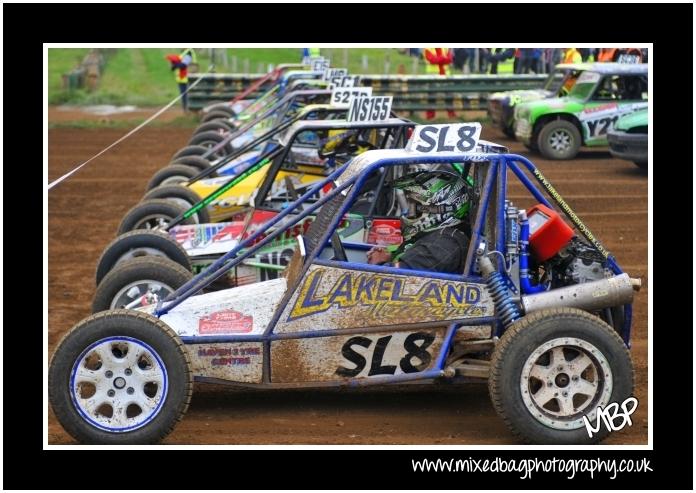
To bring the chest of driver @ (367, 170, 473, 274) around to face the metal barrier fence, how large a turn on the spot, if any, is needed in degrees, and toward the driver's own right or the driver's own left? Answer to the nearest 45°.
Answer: approximately 90° to the driver's own right

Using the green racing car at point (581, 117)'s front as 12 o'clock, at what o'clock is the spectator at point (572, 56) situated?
The spectator is roughly at 3 o'clock from the green racing car.

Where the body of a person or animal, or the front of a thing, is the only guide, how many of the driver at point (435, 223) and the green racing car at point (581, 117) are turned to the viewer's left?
2

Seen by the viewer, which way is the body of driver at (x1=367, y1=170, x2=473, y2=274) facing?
to the viewer's left

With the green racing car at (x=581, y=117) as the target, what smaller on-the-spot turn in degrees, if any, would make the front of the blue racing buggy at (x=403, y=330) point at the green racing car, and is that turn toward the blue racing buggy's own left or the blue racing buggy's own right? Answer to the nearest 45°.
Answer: approximately 90° to the blue racing buggy's own right

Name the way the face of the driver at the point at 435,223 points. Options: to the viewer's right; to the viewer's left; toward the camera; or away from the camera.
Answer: to the viewer's left

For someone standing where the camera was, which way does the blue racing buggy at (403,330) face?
facing to the left of the viewer

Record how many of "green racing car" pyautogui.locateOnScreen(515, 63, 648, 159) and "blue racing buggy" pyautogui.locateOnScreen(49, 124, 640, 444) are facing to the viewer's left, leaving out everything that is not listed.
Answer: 2

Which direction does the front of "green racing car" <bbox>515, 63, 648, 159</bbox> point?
to the viewer's left

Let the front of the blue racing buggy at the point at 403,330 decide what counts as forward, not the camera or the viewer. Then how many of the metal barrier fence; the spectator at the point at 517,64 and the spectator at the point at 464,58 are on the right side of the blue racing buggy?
3

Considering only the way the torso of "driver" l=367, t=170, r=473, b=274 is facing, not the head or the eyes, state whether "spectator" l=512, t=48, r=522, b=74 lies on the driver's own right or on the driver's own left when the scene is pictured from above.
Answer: on the driver's own right

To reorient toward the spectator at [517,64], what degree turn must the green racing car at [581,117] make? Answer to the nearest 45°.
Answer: approximately 90° to its right
